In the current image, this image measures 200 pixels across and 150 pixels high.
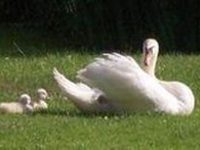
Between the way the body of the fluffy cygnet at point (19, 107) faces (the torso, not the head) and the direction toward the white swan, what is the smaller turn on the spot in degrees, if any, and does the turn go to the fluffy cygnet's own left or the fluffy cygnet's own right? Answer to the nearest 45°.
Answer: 0° — it already faces it

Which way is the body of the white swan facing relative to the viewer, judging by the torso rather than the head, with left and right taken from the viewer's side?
facing to the right of the viewer

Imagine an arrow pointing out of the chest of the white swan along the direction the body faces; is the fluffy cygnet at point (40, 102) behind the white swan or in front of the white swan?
behind

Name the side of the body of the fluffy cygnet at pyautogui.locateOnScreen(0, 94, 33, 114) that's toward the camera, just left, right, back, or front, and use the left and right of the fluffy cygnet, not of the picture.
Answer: right

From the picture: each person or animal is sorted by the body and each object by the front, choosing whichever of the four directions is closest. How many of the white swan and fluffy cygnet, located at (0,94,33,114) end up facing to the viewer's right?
2
